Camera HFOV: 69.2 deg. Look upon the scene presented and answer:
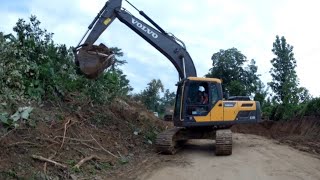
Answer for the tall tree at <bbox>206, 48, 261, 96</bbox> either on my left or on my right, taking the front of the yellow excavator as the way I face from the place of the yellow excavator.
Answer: on my right

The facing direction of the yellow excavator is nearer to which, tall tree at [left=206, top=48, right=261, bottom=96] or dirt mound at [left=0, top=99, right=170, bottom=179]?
the dirt mound

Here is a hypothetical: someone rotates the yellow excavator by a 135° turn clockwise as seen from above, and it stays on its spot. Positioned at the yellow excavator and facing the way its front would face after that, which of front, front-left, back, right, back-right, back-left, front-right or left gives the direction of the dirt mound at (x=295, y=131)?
front

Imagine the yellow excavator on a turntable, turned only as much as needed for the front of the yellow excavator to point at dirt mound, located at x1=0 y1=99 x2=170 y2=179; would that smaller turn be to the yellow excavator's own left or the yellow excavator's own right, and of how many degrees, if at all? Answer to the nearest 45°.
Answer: approximately 45° to the yellow excavator's own left

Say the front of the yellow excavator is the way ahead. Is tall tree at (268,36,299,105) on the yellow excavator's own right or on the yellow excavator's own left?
on the yellow excavator's own right

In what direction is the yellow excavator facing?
to the viewer's left
